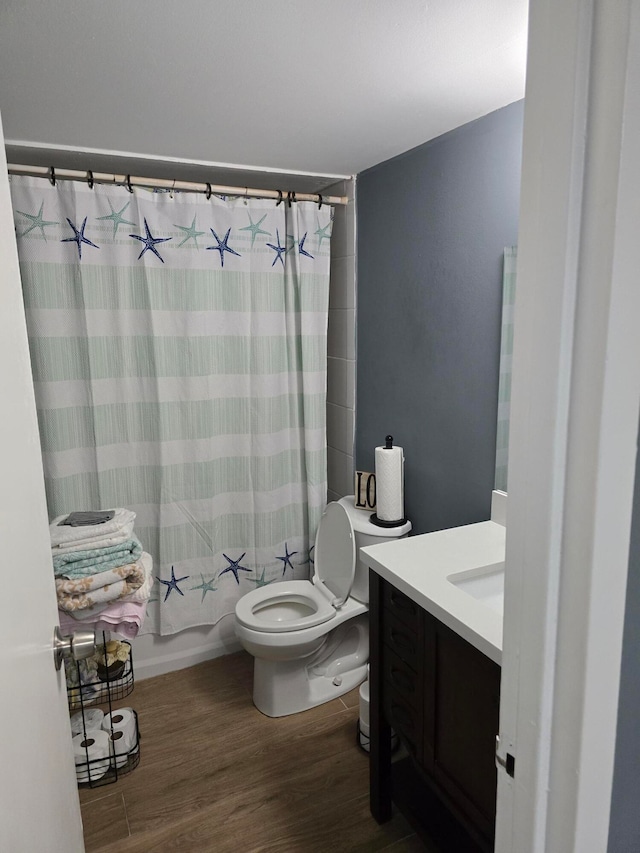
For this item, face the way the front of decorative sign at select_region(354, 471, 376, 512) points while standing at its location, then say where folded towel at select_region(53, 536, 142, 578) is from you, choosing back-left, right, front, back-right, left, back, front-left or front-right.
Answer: front

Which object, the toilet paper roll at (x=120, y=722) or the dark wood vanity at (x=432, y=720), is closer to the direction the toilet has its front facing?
the toilet paper roll

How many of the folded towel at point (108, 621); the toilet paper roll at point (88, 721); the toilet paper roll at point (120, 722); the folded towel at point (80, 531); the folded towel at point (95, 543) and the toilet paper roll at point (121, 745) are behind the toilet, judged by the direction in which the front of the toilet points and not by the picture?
0

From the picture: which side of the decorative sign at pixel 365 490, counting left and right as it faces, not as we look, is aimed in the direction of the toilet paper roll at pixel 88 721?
front

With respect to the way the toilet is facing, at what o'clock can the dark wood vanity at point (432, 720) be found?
The dark wood vanity is roughly at 10 o'clock from the toilet.

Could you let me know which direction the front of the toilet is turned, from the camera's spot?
facing the viewer and to the left of the viewer

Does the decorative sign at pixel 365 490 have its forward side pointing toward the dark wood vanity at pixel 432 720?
no

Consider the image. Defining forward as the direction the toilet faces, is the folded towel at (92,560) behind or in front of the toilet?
in front

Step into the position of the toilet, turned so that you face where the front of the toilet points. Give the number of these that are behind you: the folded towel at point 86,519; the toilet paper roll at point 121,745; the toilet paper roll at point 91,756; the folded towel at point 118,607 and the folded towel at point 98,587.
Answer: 0

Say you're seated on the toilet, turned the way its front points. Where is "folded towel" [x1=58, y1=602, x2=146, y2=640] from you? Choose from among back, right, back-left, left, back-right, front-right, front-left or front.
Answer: front

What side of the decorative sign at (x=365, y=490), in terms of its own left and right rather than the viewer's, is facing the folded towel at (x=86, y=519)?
front

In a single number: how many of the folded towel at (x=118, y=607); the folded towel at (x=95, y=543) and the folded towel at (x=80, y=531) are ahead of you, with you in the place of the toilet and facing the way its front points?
3

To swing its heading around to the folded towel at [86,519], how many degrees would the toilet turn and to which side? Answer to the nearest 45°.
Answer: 0° — it already faces it

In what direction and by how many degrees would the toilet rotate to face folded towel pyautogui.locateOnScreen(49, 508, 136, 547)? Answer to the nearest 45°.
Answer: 0° — it already faces it

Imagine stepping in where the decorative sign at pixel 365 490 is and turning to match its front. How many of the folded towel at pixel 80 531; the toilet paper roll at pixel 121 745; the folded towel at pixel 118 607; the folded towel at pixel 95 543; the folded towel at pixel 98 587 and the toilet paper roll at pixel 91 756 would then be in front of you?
6
